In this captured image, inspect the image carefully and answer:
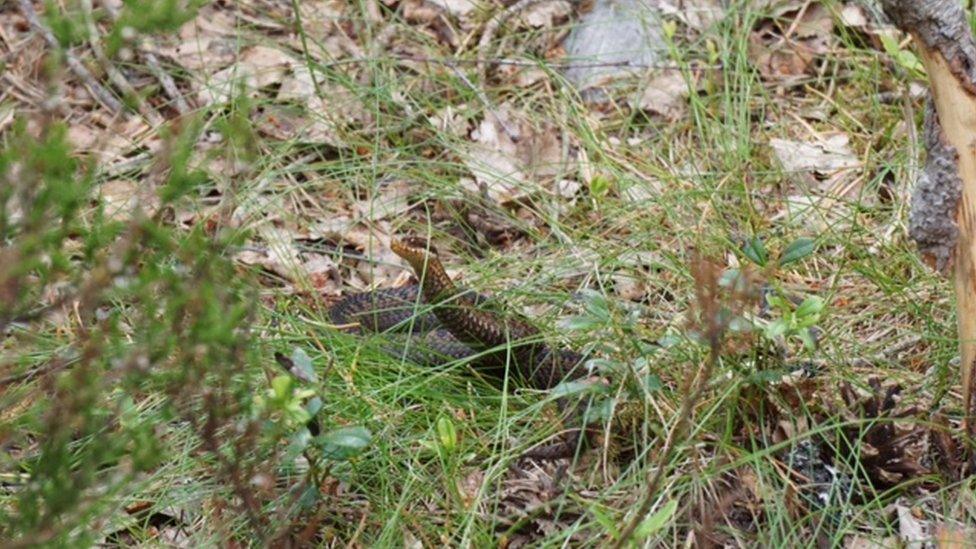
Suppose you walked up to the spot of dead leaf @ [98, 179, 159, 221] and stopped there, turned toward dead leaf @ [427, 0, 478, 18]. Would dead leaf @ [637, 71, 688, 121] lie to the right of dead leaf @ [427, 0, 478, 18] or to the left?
right

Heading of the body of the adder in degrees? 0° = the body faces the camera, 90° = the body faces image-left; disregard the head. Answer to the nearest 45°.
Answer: approximately 90°

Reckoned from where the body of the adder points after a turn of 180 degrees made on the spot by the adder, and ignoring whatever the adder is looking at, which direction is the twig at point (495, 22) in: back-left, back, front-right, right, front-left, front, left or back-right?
left

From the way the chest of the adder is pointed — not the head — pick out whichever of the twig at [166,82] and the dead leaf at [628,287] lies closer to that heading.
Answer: the twig

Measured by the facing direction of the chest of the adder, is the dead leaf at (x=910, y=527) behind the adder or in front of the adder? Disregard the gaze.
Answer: behind

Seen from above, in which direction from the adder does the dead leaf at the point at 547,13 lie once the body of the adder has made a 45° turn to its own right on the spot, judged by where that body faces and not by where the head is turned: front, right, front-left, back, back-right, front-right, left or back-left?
front-right

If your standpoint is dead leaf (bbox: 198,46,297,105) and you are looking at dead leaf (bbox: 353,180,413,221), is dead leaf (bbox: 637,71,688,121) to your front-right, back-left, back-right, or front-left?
front-left

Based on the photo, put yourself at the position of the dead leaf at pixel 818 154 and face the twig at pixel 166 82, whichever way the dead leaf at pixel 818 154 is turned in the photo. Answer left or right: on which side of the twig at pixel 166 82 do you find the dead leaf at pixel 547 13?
right

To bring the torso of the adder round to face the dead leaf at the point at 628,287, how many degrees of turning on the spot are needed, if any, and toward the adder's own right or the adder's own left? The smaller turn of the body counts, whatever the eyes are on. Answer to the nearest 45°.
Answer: approximately 135° to the adder's own right

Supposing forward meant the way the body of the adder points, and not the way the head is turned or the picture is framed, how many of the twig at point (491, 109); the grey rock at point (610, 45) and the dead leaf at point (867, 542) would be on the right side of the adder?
2

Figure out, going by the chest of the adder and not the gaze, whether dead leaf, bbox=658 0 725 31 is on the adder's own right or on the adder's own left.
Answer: on the adder's own right

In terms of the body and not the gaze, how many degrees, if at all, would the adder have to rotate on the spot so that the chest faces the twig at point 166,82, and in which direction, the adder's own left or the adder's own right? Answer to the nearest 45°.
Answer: approximately 45° to the adder's own right
